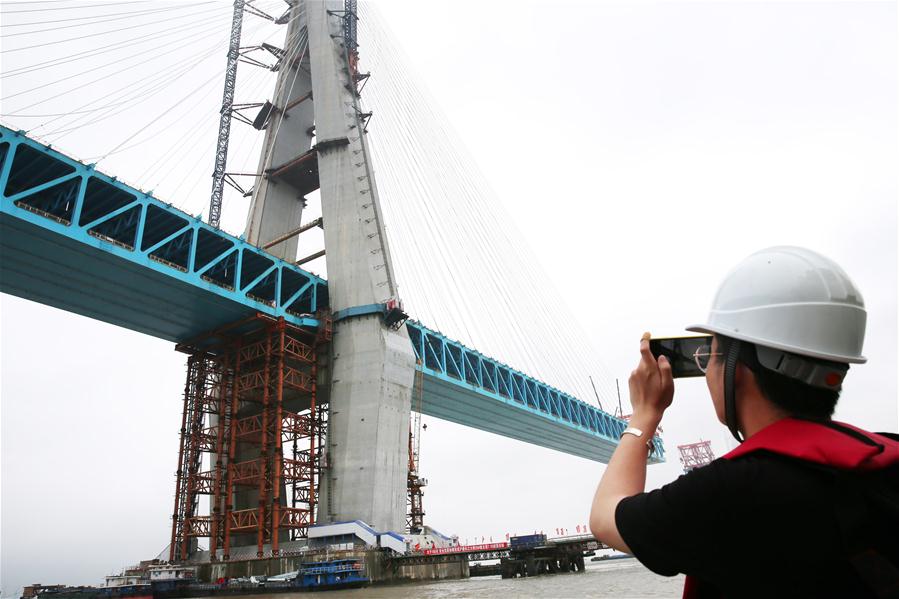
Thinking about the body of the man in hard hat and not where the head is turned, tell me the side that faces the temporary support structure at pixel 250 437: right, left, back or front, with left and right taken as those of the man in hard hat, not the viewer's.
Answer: front

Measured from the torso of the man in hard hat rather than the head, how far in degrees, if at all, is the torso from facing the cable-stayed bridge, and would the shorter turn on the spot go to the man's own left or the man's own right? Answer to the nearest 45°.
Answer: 0° — they already face it

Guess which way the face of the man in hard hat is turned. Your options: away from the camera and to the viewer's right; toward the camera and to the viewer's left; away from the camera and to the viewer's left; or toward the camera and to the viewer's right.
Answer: away from the camera and to the viewer's left

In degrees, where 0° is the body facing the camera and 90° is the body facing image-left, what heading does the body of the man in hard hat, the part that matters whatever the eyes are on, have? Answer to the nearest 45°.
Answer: approximately 135°
